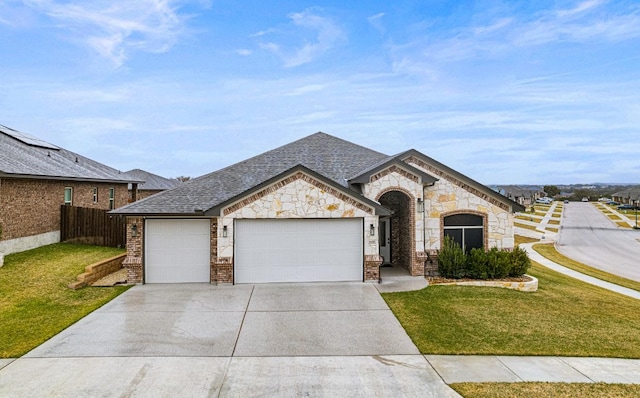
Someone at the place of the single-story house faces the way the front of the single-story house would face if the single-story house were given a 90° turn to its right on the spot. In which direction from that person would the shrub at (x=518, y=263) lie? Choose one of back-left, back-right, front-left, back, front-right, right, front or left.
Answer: back

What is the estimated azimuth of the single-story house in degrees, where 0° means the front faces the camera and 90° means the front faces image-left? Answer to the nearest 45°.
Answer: approximately 0°

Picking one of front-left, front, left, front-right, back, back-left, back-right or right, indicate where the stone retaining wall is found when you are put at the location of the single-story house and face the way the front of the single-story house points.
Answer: right

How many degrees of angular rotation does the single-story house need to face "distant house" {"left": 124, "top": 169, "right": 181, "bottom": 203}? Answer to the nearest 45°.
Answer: approximately 135° to its right

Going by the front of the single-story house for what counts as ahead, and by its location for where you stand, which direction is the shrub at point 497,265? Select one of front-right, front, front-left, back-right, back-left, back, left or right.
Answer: left

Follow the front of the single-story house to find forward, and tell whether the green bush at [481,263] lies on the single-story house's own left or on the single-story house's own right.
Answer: on the single-story house's own left

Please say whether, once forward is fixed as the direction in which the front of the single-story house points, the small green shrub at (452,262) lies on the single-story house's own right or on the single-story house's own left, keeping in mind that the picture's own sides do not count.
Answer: on the single-story house's own left

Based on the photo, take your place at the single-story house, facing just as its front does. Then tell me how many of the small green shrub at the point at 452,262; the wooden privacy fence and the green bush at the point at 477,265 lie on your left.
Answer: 2

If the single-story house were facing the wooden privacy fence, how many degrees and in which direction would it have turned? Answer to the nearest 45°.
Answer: approximately 135° to its right

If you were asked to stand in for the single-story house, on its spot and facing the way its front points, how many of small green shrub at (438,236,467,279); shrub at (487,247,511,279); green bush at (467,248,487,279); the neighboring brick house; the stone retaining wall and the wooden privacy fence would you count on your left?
3

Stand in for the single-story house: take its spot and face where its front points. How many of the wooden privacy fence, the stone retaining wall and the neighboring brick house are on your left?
0

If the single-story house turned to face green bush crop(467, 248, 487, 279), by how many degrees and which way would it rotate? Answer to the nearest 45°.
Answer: approximately 90° to its left
